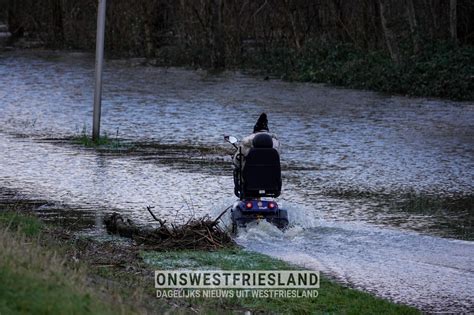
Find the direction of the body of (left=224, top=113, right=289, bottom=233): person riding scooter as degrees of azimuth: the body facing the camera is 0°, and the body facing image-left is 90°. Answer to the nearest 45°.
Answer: approximately 180°

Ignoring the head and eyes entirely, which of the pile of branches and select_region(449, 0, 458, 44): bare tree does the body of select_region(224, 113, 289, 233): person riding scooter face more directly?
the bare tree

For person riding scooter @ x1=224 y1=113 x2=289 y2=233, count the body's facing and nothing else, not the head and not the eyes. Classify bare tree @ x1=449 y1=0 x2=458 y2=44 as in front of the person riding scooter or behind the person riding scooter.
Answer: in front

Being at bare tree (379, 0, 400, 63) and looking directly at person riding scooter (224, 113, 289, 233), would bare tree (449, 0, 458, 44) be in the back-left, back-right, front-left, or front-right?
back-left

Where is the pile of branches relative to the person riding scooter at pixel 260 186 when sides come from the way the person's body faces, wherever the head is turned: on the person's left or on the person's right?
on the person's left

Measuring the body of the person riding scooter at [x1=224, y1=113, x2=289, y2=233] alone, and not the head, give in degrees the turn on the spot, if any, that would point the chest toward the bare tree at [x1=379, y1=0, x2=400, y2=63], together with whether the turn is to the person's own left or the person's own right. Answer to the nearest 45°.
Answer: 0° — they already face it

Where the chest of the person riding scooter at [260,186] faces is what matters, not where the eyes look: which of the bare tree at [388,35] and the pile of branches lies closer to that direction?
the bare tree
